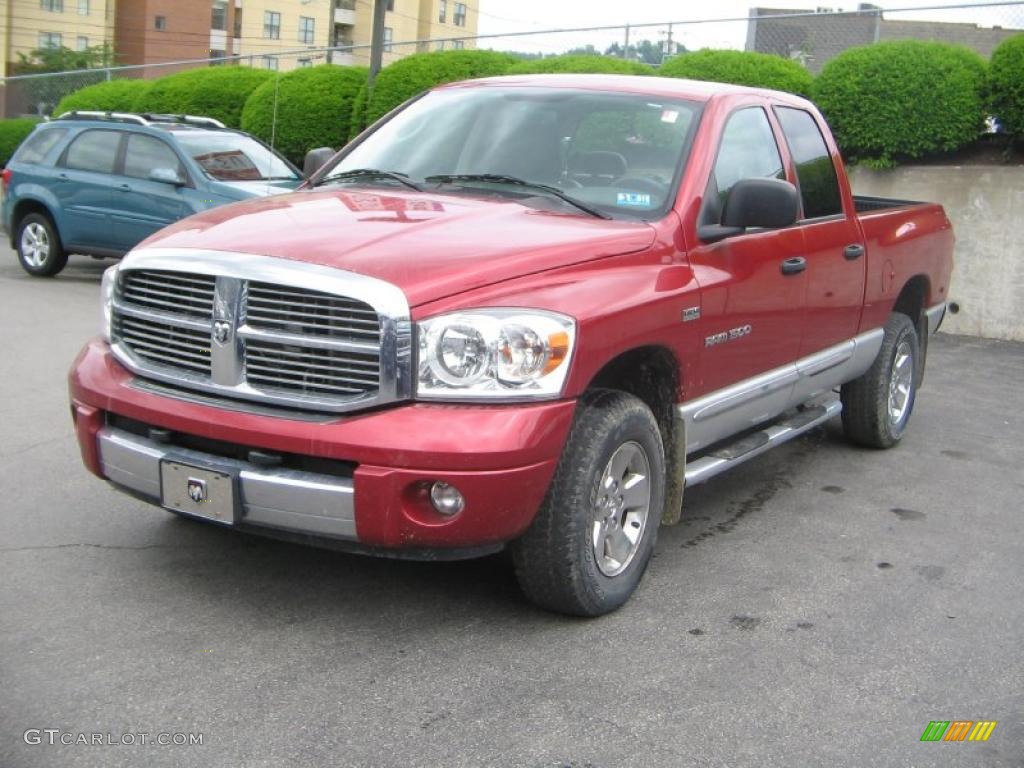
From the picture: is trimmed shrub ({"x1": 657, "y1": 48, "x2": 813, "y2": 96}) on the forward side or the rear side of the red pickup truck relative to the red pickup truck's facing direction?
on the rear side

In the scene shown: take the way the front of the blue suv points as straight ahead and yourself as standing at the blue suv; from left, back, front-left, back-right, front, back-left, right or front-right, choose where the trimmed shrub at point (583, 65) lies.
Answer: front-left

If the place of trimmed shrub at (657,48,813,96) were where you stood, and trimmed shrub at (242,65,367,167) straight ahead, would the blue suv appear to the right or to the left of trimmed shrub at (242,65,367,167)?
left

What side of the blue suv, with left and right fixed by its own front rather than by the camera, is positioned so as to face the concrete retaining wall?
front

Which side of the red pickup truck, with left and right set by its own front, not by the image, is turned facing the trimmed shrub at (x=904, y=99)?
back

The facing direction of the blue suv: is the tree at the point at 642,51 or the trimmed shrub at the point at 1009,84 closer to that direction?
the trimmed shrub

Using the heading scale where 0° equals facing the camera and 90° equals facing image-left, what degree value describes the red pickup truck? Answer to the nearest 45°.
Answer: approximately 45°

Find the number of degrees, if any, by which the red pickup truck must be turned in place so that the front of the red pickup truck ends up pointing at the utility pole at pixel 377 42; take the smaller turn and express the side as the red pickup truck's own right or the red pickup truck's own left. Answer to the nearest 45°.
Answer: approximately 135° to the red pickup truck's own right

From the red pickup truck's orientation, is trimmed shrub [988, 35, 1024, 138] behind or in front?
behind

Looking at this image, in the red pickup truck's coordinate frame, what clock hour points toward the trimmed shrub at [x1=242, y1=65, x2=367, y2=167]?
The trimmed shrub is roughly at 4 o'clock from the red pickup truck.

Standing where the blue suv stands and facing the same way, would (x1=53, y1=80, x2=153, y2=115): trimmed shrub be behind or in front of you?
behind

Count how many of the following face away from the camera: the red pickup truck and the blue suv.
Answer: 0

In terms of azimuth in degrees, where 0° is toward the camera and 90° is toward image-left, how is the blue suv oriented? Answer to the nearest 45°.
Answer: approximately 315°

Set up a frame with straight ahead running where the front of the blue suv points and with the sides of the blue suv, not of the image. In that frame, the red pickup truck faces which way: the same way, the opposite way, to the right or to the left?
to the right

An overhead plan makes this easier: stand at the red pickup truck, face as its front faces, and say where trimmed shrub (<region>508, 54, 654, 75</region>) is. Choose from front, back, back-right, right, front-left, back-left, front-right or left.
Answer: back-right
